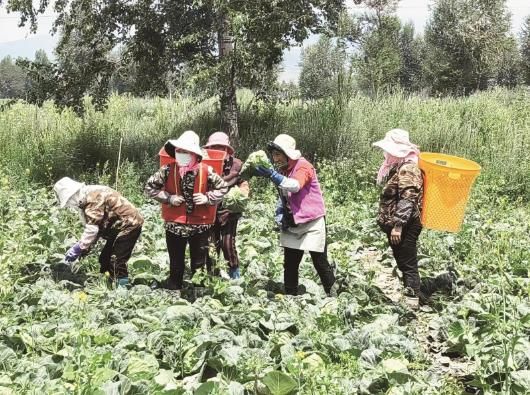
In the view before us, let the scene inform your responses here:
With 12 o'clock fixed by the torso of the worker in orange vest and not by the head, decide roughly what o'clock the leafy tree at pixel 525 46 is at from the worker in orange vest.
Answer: The leafy tree is roughly at 7 o'clock from the worker in orange vest.

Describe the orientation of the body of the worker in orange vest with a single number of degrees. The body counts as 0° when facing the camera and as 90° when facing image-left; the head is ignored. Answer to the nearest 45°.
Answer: approximately 0°

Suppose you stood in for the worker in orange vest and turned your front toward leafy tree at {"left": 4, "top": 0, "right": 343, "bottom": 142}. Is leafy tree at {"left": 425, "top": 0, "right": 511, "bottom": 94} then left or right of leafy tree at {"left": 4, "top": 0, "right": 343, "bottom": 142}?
right

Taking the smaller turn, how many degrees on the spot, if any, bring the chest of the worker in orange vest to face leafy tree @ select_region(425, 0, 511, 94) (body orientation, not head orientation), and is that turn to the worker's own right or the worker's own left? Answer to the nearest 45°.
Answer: approximately 135° to the worker's own left

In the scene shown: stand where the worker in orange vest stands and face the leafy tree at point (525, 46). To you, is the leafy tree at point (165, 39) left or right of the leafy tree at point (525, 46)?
left

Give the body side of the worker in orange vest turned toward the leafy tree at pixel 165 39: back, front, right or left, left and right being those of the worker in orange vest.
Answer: back
